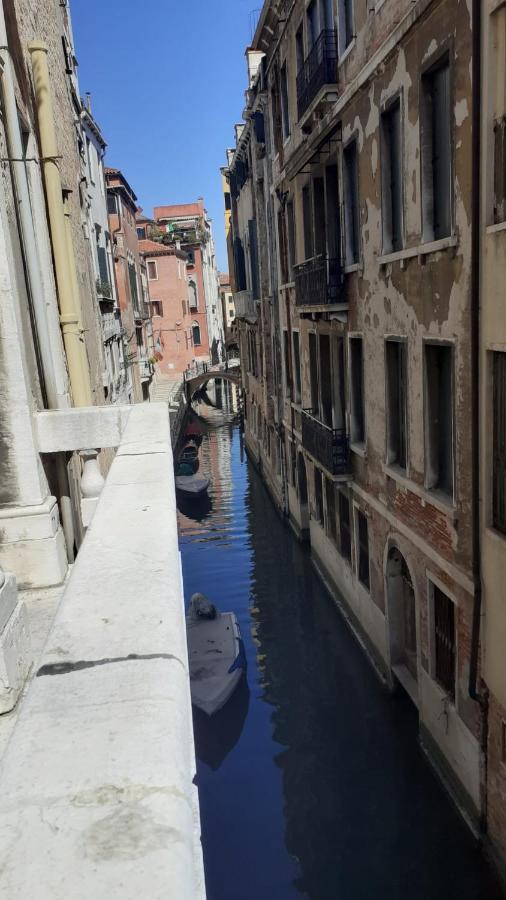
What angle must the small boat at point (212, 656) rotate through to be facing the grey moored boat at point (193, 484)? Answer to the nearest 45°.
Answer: approximately 180°

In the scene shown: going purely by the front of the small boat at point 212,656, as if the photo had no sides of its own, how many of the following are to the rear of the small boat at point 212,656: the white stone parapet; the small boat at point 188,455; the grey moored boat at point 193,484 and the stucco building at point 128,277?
3

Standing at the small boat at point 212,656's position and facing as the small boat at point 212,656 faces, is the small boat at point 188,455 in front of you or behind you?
behind

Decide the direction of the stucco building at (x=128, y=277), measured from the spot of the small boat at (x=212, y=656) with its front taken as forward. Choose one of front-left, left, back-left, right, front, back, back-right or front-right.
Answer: back

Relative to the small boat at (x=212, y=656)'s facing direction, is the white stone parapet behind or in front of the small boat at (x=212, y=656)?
in front

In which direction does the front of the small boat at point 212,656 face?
toward the camera
